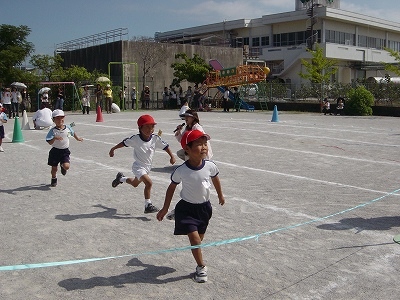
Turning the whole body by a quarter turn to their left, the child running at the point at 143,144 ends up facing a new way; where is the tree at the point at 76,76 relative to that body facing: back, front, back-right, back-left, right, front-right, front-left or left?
front-left

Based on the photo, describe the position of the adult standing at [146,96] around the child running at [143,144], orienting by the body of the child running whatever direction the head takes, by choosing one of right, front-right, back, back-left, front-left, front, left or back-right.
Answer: back-left

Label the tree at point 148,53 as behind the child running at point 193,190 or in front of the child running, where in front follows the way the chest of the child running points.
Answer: behind

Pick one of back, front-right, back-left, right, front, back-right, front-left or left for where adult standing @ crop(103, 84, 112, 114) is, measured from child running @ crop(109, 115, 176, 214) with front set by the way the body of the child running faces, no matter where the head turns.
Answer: back-left

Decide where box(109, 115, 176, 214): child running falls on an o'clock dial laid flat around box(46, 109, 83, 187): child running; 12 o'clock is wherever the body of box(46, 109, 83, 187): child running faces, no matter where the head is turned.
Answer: box(109, 115, 176, 214): child running is roughly at 11 o'clock from box(46, 109, 83, 187): child running.

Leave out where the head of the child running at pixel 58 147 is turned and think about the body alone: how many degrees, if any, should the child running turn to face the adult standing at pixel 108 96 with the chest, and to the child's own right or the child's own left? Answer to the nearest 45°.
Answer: approximately 180°

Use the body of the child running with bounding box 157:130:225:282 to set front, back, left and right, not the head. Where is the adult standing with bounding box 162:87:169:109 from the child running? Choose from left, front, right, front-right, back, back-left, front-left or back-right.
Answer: back-left

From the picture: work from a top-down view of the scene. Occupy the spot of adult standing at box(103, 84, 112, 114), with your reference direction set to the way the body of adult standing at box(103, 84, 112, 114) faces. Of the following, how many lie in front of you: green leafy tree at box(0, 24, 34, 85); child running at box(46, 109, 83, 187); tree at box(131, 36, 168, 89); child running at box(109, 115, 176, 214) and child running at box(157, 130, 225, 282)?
3
